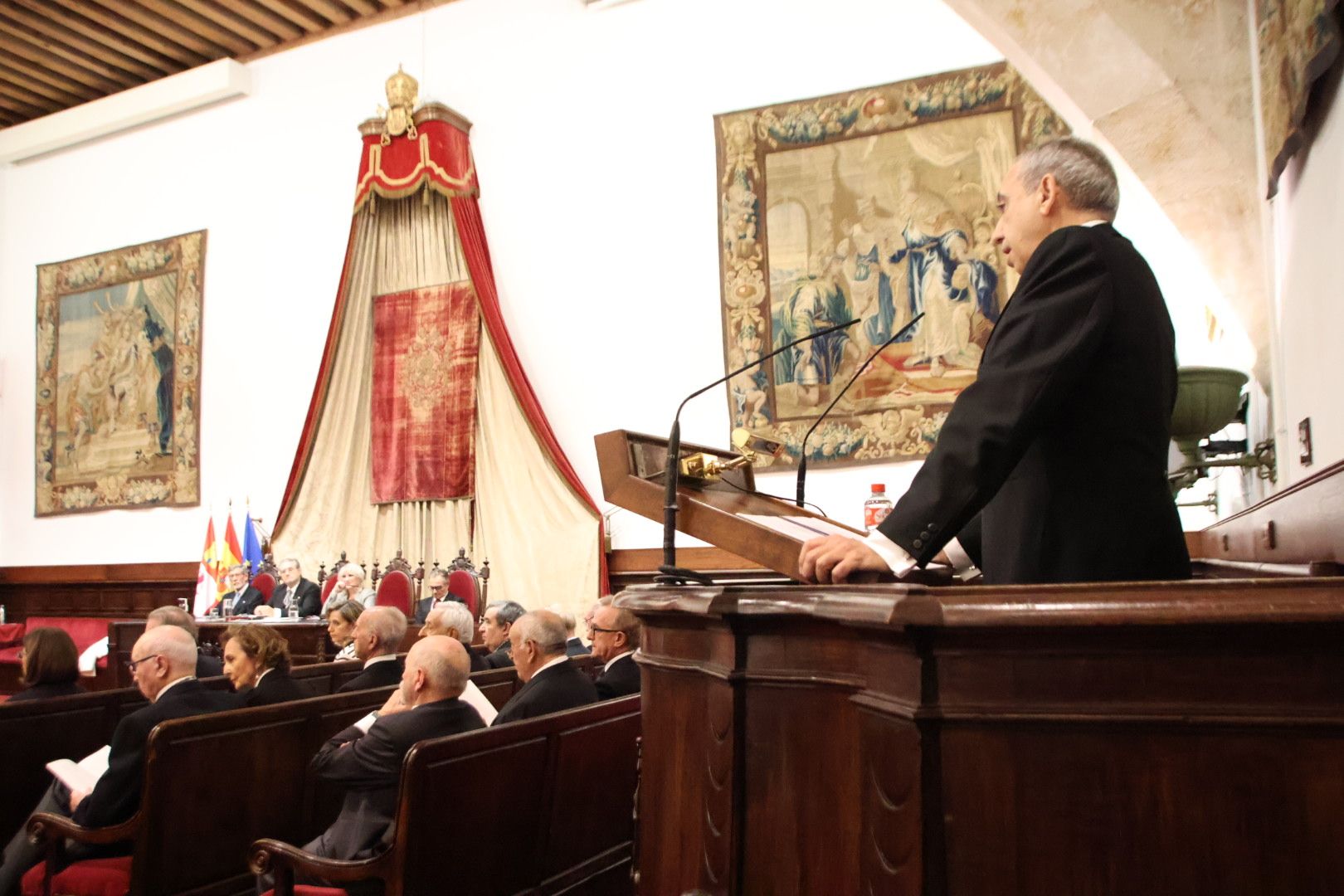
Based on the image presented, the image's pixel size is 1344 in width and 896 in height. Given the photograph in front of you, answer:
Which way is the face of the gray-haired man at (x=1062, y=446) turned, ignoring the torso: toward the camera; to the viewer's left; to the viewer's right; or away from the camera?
to the viewer's left

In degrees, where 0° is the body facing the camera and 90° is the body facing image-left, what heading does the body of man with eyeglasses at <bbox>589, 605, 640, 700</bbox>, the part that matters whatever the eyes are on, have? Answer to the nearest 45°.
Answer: approximately 90°

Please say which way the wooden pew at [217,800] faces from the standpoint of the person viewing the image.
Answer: facing away from the viewer and to the left of the viewer

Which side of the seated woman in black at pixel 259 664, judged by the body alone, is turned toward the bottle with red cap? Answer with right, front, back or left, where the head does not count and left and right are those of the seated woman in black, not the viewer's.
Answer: back

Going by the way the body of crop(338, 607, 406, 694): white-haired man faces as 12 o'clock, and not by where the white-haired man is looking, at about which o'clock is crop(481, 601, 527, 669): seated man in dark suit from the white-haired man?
The seated man in dark suit is roughly at 3 o'clock from the white-haired man.

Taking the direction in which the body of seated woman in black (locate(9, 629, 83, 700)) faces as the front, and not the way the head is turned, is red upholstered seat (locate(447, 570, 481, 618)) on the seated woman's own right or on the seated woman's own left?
on the seated woman's own right

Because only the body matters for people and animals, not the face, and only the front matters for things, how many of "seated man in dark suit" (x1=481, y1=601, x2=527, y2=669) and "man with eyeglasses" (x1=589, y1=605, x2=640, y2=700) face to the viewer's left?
2

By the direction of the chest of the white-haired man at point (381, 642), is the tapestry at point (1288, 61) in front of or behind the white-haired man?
behind

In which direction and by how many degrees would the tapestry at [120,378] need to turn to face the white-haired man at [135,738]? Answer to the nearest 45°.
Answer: approximately 45° to its left

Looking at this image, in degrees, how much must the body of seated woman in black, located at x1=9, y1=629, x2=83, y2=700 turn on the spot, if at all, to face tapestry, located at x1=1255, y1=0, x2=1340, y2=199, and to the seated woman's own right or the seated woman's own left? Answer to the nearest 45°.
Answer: approximately 180°

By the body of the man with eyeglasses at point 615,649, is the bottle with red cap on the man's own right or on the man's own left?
on the man's own right

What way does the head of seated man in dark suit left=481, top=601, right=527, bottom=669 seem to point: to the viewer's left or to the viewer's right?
to the viewer's left

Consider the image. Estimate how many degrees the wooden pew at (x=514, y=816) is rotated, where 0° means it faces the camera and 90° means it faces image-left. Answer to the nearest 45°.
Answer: approximately 135°

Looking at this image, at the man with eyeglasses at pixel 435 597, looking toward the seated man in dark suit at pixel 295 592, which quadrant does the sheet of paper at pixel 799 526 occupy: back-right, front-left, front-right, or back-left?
back-left

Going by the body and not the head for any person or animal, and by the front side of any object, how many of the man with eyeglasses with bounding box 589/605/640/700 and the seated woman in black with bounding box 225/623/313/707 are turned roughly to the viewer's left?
2

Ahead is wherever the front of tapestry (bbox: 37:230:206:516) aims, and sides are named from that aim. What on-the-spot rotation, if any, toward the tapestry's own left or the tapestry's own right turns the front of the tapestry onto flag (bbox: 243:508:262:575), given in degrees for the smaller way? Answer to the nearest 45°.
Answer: approximately 90° to the tapestry's own left

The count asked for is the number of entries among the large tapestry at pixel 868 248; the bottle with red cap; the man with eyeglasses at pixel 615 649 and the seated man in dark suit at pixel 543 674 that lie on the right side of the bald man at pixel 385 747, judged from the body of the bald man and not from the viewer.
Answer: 4
